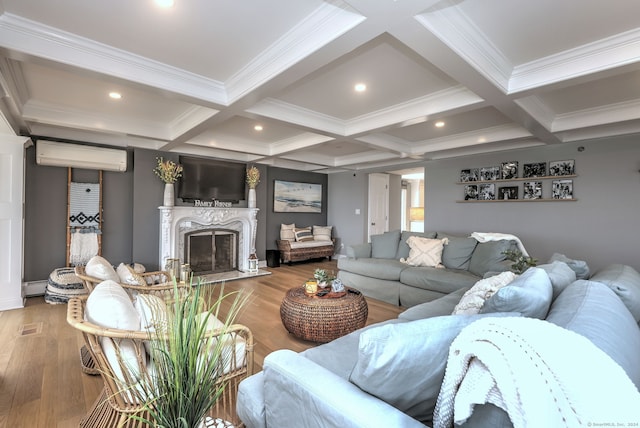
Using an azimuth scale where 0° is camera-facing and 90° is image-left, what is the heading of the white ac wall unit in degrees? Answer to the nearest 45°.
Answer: approximately 315°

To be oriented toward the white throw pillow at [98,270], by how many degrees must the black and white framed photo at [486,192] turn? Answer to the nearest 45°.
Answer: approximately 45° to its right

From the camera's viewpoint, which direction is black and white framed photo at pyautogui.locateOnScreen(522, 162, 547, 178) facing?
toward the camera

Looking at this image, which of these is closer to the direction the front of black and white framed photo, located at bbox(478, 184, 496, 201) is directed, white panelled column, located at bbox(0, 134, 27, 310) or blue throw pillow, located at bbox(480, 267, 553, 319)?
the blue throw pillow

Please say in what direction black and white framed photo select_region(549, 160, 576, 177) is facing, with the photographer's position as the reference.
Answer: facing the viewer

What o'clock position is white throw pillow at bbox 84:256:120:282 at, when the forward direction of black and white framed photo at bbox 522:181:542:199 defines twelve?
The white throw pillow is roughly at 1 o'clock from the black and white framed photo.

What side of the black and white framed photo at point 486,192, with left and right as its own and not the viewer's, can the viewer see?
front

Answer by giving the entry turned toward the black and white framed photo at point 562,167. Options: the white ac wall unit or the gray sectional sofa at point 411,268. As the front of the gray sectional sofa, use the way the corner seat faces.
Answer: the white ac wall unit

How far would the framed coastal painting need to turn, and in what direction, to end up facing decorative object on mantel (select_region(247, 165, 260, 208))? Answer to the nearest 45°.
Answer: approximately 90° to its right

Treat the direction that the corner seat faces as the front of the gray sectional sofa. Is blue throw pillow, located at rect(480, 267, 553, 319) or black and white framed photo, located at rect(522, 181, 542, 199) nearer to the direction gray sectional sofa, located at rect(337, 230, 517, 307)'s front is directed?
the blue throw pillow

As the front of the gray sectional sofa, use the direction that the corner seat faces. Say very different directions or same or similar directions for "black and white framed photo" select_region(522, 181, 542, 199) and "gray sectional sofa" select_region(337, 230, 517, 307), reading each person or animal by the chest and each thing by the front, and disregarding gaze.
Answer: same or similar directions

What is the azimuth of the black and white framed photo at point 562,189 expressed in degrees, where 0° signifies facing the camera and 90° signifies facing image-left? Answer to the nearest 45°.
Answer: approximately 0°

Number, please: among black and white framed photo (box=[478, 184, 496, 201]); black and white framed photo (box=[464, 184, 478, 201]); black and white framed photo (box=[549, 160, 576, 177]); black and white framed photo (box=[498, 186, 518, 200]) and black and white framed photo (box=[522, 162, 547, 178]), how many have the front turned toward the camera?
5

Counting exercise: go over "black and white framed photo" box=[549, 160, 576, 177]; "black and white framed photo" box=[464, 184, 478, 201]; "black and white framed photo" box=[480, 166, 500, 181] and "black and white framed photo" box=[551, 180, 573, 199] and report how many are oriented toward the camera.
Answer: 4

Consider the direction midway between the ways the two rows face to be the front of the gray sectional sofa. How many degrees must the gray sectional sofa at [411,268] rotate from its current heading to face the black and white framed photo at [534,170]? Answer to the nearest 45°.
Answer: approximately 180°

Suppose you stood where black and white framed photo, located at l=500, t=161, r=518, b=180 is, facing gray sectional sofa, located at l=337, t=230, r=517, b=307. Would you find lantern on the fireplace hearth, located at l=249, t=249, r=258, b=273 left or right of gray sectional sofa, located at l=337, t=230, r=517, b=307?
right

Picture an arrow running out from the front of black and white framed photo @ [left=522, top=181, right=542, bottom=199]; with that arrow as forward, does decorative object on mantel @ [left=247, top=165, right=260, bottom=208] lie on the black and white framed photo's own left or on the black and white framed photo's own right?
on the black and white framed photo's own right
